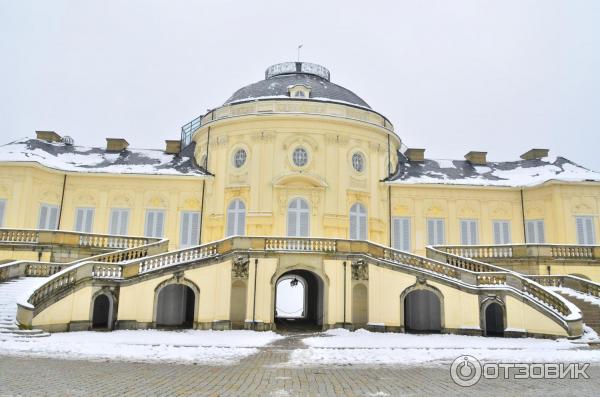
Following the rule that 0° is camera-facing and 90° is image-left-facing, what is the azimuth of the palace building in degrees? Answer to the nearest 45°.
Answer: approximately 0°
